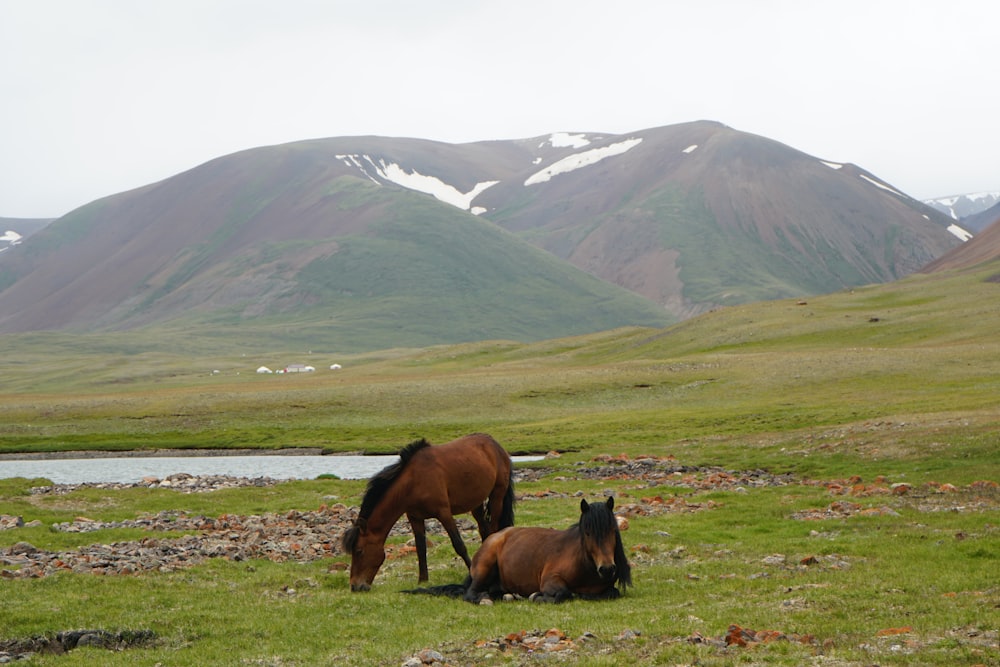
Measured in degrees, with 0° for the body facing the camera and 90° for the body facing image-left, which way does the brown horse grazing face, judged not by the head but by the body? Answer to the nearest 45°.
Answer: approximately 45°

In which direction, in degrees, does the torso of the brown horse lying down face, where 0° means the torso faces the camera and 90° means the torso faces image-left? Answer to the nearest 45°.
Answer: approximately 315°

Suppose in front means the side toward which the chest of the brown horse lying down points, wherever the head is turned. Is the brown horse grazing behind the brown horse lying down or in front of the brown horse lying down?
behind

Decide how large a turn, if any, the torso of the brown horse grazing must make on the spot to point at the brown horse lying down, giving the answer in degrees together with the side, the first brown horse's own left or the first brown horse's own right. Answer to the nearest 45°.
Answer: approximately 90° to the first brown horse's own left
